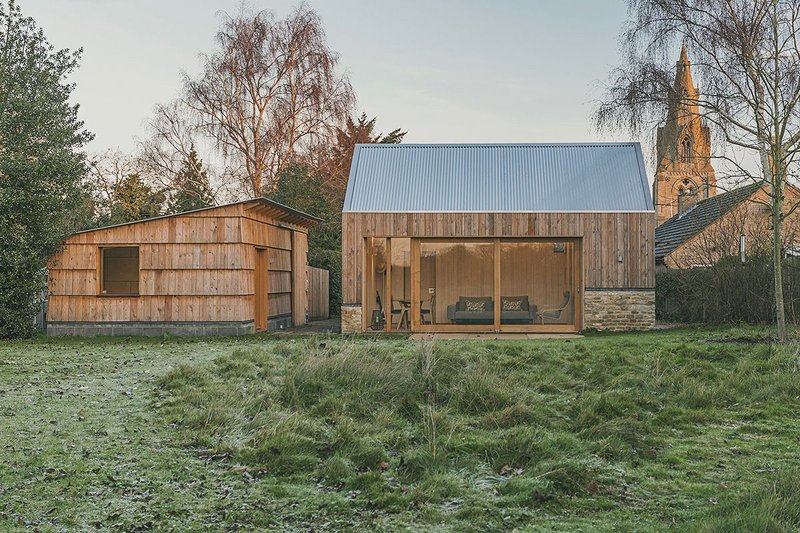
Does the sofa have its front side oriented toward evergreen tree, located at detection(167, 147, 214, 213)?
no

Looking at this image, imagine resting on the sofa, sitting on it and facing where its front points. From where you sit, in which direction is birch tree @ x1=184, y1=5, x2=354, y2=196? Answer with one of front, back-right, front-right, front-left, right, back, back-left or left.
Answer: back-right

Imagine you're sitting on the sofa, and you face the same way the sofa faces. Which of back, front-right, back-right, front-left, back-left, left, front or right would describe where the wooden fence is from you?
back-right

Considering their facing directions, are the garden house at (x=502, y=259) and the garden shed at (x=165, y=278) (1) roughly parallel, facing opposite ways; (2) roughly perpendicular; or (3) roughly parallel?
roughly perpendicular

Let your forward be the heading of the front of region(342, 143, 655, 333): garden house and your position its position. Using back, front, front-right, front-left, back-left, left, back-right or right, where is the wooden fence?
back-right

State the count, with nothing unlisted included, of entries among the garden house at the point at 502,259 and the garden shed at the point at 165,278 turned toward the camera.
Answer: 1

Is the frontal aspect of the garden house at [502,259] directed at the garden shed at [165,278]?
no

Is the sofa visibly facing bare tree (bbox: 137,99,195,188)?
no

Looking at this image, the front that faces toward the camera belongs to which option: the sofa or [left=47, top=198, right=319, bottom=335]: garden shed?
the sofa

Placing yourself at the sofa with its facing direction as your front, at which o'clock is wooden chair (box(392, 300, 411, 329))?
The wooden chair is roughly at 3 o'clock from the sofa.

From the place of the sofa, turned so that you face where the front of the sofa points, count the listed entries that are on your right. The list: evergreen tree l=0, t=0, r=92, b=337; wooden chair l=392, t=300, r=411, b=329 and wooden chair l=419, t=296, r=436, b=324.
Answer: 3

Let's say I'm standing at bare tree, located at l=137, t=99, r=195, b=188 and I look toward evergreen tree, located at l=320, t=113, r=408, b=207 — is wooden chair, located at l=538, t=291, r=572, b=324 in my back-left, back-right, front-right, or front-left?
front-right

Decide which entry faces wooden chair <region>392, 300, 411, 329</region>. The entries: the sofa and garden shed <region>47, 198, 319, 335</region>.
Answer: the garden shed

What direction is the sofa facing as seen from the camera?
toward the camera

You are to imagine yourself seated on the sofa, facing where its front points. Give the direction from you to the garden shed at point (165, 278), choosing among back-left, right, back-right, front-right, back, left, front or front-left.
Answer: right

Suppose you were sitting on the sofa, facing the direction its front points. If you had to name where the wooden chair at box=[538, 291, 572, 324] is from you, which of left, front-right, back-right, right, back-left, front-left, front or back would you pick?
left

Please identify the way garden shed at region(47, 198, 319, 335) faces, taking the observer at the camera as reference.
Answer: facing to the right of the viewer

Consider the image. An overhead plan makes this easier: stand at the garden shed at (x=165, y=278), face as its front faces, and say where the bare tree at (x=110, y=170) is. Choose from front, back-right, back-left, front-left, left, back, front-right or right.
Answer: left

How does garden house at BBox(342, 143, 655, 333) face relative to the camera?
toward the camera

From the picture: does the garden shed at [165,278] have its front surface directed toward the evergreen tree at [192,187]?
no
